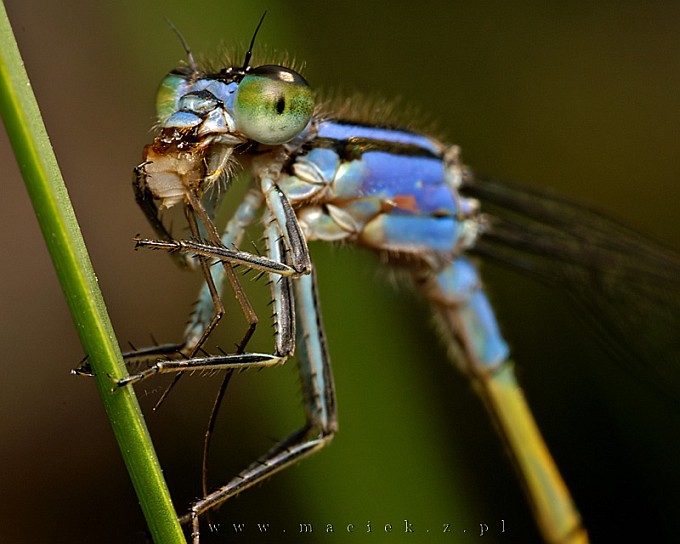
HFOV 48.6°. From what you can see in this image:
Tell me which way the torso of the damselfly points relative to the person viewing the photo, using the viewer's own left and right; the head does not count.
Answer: facing the viewer and to the left of the viewer
